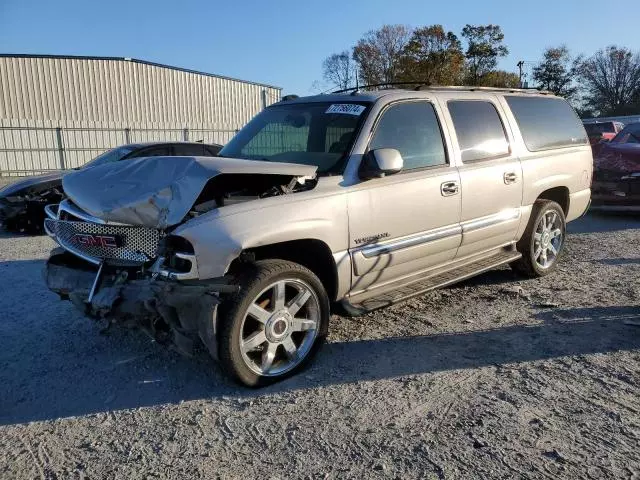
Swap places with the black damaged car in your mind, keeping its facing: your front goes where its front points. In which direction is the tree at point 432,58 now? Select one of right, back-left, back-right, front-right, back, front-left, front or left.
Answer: back

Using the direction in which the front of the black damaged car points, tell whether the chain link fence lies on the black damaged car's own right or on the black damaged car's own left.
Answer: on the black damaged car's own right

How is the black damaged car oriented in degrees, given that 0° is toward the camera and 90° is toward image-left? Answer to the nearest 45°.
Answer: approximately 45°

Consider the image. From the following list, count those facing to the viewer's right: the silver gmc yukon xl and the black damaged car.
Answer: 0

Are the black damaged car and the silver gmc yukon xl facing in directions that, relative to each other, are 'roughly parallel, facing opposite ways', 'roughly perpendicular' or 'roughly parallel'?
roughly parallel

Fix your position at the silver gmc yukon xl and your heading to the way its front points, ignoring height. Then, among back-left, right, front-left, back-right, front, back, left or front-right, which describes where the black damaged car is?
right

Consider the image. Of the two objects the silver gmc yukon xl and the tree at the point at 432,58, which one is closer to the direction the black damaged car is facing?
the silver gmc yukon xl

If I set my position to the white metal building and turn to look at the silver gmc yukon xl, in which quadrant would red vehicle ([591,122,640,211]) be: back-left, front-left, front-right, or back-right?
front-left

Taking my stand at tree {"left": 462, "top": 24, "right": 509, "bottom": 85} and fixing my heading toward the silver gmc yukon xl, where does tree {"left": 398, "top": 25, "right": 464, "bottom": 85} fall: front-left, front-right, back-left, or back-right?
front-right

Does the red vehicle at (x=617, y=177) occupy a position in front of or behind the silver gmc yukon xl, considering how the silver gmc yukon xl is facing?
behind

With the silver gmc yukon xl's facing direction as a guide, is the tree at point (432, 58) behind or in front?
behind
